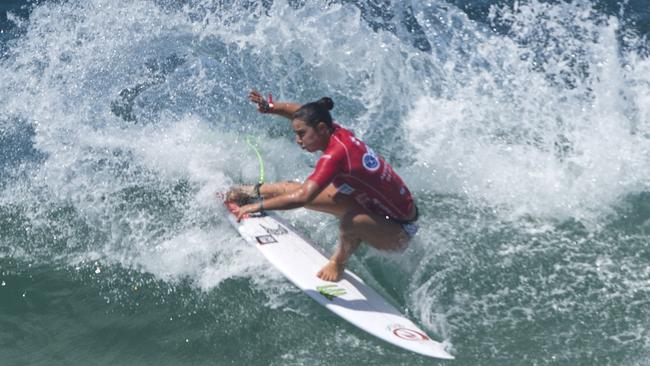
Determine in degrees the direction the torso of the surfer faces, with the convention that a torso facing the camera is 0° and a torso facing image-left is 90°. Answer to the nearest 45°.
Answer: approximately 90°
